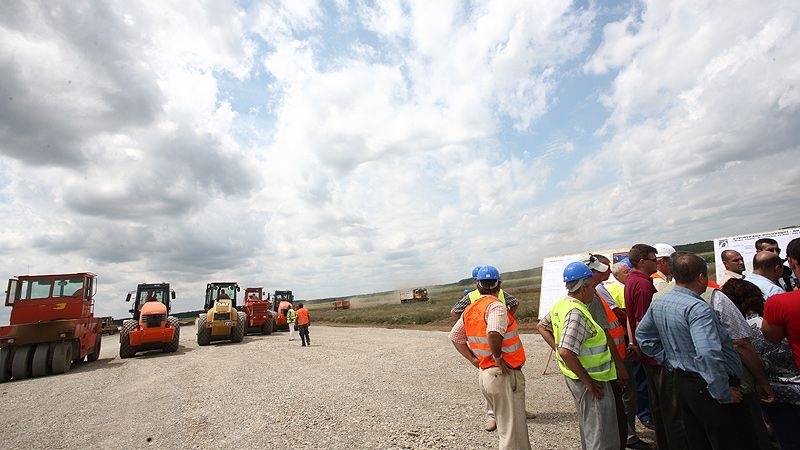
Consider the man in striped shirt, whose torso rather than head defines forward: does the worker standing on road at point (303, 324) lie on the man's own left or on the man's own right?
on the man's own left

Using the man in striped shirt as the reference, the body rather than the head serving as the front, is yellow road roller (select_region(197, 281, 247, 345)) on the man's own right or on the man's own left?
on the man's own left

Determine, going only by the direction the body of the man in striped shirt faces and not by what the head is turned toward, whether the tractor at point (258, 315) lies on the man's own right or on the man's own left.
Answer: on the man's own left

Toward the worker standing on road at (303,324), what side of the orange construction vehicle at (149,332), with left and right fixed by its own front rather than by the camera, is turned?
right
